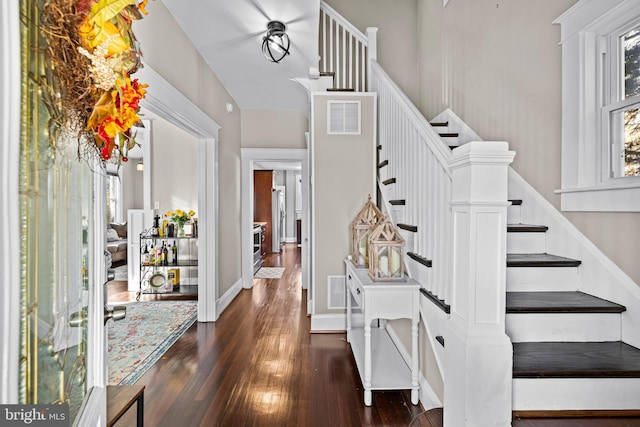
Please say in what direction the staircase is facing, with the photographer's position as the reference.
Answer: facing the viewer

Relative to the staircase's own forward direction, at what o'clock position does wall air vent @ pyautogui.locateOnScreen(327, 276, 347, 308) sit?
The wall air vent is roughly at 4 o'clock from the staircase.

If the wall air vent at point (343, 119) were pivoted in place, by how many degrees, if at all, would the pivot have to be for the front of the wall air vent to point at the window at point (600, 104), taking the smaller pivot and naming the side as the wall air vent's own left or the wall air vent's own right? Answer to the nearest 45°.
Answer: approximately 45° to the wall air vent's own left

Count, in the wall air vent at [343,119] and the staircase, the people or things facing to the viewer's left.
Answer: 0

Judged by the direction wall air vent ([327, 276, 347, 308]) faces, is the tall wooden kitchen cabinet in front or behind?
behind

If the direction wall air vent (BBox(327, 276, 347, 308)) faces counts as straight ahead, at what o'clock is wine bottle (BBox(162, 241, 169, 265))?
The wine bottle is roughly at 4 o'clock from the wall air vent.

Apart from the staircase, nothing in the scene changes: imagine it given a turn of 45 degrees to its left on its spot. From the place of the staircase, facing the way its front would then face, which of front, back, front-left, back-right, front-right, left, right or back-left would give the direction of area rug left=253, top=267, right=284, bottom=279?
back

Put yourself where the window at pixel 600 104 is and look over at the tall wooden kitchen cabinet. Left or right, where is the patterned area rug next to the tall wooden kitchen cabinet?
left

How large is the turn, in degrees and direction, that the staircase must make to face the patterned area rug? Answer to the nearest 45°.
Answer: approximately 90° to its right

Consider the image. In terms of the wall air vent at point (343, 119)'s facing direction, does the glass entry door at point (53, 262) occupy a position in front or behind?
in front

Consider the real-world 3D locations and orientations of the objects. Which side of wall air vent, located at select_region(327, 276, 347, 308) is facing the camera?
front
